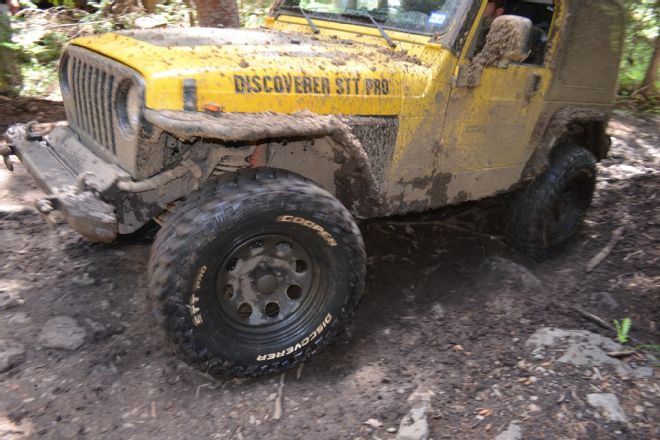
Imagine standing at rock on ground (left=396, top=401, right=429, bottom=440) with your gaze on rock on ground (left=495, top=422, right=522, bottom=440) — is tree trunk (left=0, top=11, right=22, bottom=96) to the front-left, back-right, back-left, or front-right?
back-left

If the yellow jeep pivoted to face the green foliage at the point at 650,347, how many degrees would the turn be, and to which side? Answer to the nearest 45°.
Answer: approximately 135° to its left

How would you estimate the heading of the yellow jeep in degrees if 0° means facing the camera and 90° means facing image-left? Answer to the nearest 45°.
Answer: approximately 45°

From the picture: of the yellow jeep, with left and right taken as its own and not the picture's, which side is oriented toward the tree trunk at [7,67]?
right

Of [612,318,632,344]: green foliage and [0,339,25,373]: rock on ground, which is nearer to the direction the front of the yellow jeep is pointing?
the rock on ground

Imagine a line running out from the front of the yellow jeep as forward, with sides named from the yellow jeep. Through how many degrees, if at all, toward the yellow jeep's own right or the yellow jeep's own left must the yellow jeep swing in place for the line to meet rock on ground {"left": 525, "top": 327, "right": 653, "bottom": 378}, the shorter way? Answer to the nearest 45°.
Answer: approximately 135° to the yellow jeep's own left

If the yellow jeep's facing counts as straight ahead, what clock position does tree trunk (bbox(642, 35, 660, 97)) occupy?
The tree trunk is roughly at 6 o'clock from the yellow jeep.

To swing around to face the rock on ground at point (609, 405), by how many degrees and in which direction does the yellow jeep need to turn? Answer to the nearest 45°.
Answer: approximately 135° to its left

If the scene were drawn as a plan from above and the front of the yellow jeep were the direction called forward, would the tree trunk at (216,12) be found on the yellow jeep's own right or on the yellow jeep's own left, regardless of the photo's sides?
on the yellow jeep's own right
